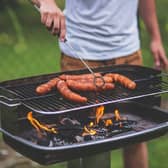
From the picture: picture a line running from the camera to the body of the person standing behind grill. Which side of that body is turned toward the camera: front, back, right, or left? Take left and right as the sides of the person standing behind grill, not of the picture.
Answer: front

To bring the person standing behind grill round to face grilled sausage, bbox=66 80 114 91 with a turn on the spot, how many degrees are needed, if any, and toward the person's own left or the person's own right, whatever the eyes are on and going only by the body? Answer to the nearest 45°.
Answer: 0° — they already face it

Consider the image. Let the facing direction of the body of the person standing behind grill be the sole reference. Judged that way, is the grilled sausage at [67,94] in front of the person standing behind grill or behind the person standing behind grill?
in front

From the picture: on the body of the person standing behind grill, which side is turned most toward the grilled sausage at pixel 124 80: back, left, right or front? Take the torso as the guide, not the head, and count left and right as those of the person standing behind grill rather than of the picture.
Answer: front
